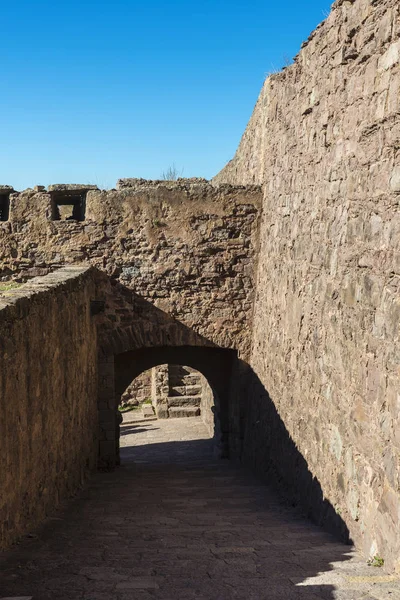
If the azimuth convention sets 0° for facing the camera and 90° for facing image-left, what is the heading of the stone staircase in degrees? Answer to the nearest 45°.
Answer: approximately 0°

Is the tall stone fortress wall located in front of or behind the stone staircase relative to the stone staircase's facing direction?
in front

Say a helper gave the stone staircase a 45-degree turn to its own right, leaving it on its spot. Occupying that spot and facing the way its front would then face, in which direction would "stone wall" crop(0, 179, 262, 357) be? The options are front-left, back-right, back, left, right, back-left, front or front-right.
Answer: front-left

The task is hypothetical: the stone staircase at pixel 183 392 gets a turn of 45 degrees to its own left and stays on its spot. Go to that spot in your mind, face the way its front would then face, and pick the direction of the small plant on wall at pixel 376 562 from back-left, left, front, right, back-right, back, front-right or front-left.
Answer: front-right

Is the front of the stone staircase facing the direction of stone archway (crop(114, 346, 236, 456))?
yes
